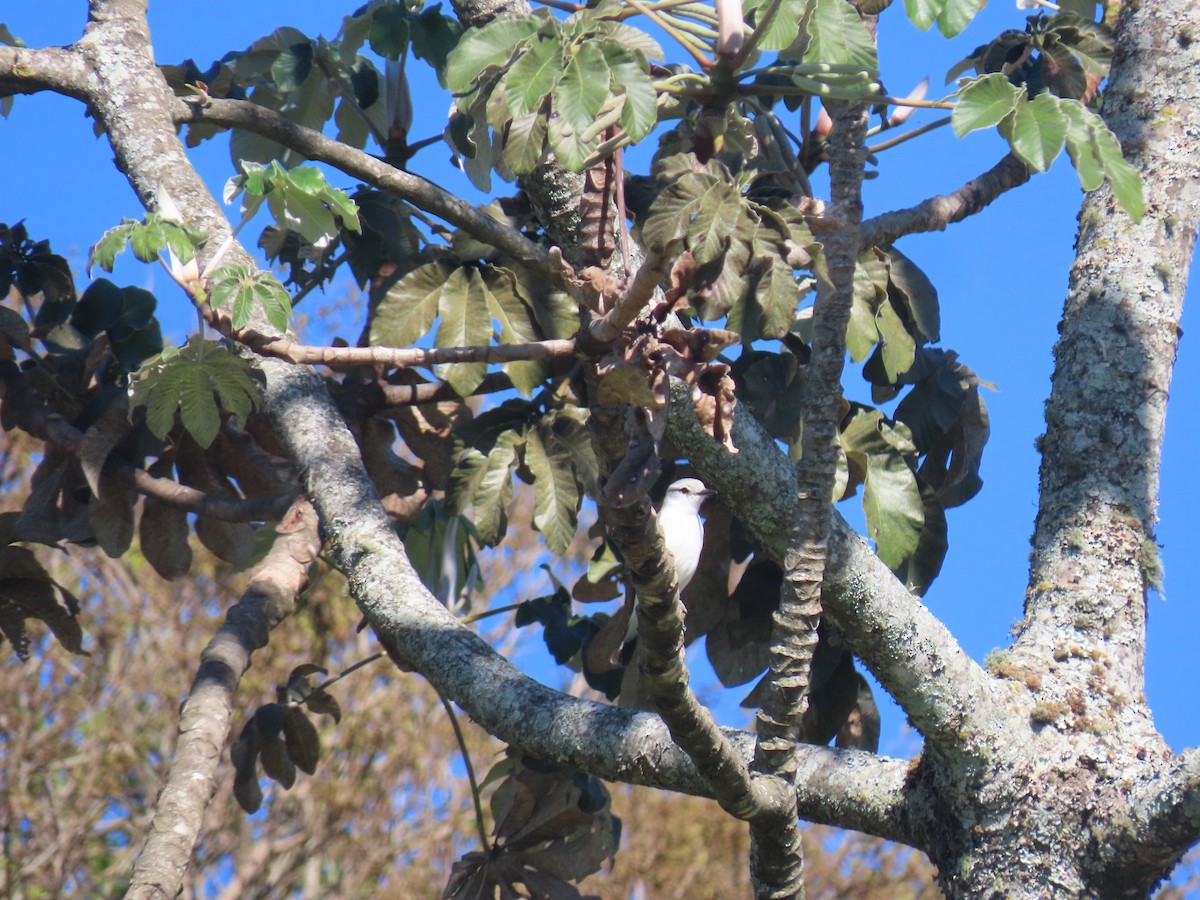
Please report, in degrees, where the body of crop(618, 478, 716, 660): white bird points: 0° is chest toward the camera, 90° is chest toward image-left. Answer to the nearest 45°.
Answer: approximately 315°
